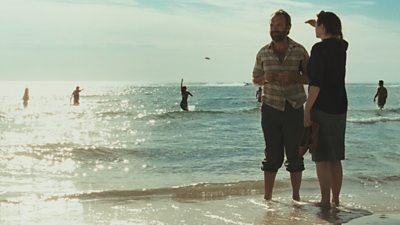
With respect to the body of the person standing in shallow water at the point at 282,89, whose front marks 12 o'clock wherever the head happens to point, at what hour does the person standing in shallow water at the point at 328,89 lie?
the person standing in shallow water at the point at 328,89 is roughly at 10 o'clock from the person standing in shallow water at the point at 282,89.

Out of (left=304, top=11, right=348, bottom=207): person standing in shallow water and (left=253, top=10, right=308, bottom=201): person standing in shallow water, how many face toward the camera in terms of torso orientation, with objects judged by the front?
1

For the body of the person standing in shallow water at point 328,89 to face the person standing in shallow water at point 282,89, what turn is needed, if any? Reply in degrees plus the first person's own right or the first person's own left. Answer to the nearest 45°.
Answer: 0° — they already face them

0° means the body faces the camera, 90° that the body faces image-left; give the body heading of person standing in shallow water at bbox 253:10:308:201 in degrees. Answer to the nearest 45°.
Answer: approximately 0°

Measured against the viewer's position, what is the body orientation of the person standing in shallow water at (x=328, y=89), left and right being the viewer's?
facing away from the viewer and to the left of the viewer
